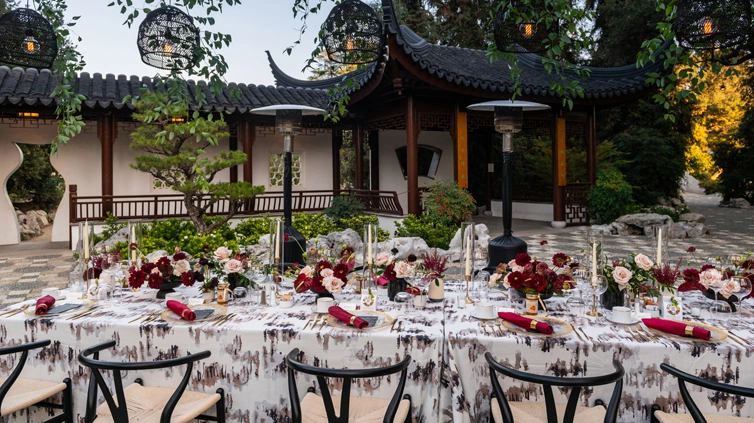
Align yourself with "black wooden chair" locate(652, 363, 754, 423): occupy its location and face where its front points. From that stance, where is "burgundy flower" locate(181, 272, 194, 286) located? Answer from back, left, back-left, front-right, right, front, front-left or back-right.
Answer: front-left

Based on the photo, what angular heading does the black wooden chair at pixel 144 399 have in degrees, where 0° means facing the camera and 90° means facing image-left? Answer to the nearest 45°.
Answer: approximately 225°

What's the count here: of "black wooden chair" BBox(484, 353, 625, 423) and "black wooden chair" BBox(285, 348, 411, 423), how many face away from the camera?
2

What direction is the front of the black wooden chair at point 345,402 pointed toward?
away from the camera

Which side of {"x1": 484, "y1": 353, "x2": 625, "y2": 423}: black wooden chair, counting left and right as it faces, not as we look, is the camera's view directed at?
back

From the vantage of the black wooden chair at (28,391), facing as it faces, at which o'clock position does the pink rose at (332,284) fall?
The pink rose is roughly at 2 o'clock from the black wooden chair.

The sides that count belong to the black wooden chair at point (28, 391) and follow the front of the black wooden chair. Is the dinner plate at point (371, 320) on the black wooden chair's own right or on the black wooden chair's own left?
on the black wooden chair's own right

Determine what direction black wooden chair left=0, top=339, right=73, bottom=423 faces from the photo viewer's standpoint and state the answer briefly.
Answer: facing away from the viewer and to the right of the viewer

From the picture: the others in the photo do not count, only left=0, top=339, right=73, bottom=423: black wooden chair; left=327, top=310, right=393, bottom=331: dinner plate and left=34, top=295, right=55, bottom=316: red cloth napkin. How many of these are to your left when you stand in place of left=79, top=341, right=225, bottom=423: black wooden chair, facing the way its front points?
2

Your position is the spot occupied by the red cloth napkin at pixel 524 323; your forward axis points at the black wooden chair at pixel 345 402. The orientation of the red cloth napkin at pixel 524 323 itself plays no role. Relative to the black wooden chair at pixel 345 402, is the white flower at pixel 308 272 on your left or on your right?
right

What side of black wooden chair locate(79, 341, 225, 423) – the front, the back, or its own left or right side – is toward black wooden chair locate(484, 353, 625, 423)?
right
